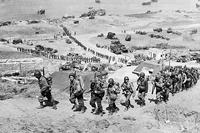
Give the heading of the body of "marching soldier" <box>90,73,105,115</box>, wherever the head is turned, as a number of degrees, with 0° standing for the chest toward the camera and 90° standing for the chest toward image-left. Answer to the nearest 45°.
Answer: approximately 45°

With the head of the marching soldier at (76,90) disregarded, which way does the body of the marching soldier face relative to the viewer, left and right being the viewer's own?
facing the viewer and to the left of the viewer

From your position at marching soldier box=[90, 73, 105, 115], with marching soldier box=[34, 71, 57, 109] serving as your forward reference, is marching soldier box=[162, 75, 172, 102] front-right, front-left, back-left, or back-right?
back-right

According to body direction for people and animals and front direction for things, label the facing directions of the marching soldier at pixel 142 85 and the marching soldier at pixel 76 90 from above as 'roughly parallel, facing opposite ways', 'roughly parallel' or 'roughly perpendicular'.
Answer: roughly parallel

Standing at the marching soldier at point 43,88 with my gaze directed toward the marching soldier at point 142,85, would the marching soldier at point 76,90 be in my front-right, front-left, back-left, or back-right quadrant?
front-right

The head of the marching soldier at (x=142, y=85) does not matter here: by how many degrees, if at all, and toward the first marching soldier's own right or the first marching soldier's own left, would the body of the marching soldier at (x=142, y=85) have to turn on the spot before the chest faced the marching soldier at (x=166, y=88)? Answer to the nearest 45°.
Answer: approximately 180°

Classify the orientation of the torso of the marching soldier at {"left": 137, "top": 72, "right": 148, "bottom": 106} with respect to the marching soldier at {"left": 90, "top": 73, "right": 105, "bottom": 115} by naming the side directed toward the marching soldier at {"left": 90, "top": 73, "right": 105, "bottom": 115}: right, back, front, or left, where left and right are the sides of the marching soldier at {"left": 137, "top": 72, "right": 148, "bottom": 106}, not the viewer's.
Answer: front

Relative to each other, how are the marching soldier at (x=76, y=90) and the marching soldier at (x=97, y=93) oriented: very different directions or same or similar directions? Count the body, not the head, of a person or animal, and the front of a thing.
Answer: same or similar directions

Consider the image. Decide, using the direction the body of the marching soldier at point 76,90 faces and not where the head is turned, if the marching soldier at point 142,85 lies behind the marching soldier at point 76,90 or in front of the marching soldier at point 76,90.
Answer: behind

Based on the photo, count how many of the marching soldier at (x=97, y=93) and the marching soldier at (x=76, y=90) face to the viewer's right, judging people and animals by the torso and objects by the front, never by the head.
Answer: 0

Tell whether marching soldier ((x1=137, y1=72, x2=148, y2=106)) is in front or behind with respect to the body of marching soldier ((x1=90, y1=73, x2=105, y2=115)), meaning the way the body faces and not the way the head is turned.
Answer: behind

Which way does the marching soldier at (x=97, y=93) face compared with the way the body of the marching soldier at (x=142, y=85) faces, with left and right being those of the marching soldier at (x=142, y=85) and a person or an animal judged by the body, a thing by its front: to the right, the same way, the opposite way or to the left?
the same way

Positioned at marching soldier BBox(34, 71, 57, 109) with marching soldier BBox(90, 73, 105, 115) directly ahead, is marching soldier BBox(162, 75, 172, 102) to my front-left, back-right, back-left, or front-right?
front-left

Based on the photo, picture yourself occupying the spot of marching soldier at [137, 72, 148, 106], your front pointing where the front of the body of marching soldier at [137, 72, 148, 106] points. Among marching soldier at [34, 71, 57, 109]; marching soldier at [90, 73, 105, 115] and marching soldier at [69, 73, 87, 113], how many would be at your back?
0

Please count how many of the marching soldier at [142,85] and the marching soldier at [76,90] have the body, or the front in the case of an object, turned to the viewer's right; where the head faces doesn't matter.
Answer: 0
